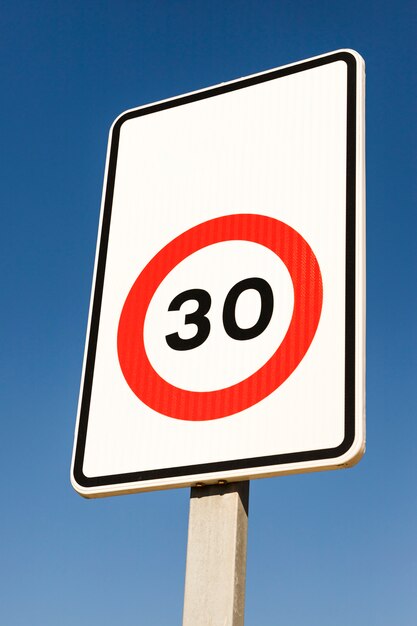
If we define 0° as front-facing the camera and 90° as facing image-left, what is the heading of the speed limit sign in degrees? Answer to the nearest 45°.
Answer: approximately 45°
